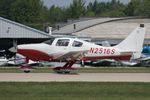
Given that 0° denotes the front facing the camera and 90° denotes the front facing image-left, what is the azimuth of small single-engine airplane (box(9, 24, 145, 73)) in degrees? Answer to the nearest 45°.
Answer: approximately 90°
